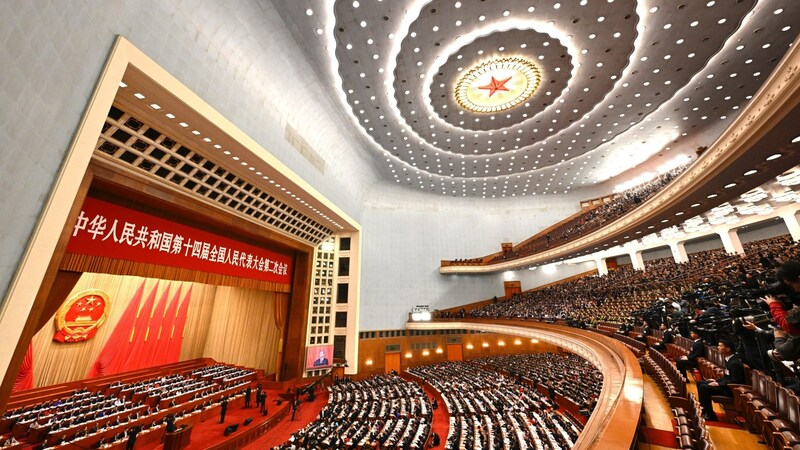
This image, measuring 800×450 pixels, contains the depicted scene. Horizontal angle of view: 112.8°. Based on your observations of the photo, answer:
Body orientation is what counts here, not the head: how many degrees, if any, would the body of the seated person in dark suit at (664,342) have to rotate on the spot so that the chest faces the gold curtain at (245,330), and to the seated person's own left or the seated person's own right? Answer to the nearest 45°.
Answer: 0° — they already face it

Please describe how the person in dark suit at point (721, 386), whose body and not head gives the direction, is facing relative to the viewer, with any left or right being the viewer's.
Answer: facing to the left of the viewer

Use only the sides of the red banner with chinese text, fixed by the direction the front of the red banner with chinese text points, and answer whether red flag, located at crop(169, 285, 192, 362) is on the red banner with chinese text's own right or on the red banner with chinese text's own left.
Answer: on the red banner with chinese text's own left

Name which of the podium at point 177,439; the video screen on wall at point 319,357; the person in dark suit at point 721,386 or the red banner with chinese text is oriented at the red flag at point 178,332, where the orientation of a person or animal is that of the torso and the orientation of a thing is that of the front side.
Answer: the person in dark suit

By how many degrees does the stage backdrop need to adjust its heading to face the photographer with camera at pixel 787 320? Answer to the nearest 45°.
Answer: approximately 45° to its right

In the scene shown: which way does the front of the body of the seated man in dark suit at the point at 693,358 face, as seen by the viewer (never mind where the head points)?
to the viewer's left

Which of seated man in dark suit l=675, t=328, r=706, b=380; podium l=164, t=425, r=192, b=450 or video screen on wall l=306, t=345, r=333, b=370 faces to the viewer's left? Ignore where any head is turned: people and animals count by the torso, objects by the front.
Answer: the seated man in dark suit

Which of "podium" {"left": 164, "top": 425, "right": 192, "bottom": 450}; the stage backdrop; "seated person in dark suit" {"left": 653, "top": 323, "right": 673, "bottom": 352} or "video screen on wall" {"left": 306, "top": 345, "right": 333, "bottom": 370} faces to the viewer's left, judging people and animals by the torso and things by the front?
the seated person in dark suit

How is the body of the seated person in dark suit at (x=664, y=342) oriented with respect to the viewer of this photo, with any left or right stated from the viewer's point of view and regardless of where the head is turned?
facing to the left of the viewer

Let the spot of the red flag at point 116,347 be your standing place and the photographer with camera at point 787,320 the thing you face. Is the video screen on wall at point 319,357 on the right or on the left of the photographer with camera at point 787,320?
left
